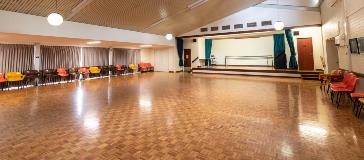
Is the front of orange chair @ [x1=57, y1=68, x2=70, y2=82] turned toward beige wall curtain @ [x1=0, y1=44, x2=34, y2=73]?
no

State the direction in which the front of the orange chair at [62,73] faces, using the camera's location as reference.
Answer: facing the viewer and to the right of the viewer

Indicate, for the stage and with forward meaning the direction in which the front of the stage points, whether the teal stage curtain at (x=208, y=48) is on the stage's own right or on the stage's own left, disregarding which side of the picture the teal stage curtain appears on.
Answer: on the stage's own right

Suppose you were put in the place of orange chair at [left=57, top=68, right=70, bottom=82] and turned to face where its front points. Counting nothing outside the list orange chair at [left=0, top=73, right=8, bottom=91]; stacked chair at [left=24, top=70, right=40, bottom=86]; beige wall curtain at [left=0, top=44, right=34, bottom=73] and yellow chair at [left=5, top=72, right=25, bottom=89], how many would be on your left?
0

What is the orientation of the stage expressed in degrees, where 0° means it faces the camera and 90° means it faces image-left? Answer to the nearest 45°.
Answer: approximately 45°

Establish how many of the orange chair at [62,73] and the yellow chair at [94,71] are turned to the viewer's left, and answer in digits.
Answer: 0

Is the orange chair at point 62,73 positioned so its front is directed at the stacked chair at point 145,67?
no

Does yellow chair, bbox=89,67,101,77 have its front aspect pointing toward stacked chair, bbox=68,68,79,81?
no
